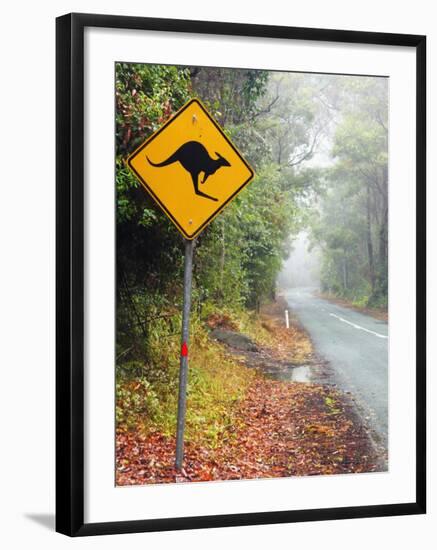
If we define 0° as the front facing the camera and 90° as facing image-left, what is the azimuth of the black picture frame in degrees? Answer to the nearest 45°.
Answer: approximately 315°
